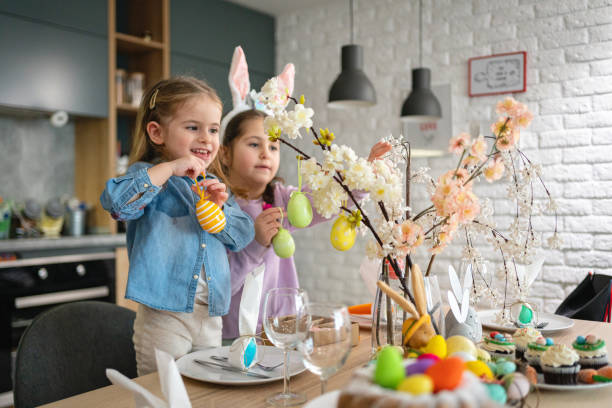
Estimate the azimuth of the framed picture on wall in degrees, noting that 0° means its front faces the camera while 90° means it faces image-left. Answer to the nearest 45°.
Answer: approximately 45°

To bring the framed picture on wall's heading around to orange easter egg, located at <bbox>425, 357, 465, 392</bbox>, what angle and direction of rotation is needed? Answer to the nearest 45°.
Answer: approximately 45° to its left

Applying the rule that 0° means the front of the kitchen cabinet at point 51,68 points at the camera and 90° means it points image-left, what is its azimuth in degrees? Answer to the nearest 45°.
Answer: approximately 315°
